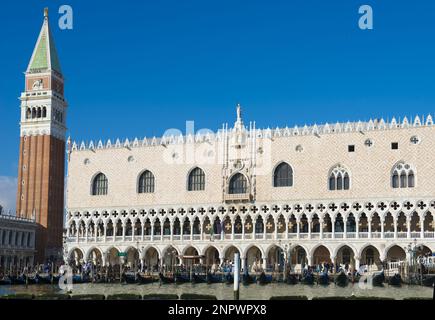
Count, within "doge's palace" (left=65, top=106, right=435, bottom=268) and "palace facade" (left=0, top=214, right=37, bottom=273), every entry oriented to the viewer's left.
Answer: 0

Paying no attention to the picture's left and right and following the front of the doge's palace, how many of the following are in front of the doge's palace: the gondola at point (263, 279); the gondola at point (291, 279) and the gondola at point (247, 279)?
3

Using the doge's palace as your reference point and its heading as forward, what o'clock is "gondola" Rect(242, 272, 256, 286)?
The gondola is roughly at 12 o'clock from the doge's palace.

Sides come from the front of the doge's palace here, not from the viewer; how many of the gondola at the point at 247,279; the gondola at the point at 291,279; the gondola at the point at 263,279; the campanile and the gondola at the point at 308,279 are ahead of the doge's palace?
4

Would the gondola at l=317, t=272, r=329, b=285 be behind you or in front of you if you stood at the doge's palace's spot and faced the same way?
in front

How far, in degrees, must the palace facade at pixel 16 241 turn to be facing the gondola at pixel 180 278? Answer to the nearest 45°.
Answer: approximately 45° to its right

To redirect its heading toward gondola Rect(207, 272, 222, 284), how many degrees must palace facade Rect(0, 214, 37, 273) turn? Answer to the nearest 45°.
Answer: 0° — it already faces it

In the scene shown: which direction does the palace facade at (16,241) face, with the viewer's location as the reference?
facing the viewer and to the right of the viewer

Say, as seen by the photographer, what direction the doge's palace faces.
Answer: facing the viewer

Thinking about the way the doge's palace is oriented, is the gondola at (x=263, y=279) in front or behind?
in front

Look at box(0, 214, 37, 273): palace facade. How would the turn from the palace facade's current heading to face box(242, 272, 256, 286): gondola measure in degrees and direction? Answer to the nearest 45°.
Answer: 0° — it already faces it

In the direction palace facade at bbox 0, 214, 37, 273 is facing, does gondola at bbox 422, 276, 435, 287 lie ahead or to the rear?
ahead
